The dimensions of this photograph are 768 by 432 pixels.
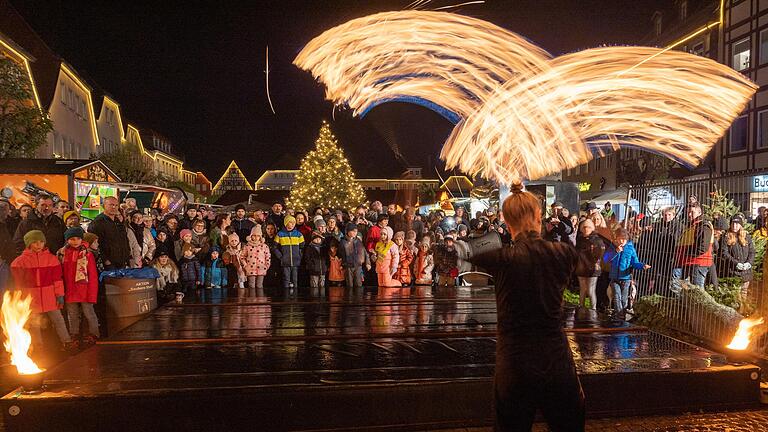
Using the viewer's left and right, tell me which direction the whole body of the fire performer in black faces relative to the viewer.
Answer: facing away from the viewer

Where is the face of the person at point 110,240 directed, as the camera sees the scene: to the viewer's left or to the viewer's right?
to the viewer's right

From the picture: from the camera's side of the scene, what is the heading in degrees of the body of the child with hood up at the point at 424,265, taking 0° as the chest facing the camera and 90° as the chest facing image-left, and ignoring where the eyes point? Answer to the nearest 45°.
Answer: approximately 0°
